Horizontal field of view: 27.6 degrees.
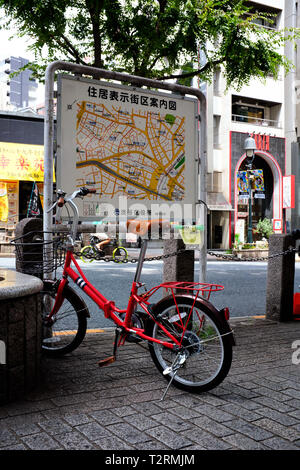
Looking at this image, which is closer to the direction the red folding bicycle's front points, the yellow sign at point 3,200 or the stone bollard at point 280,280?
the yellow sign

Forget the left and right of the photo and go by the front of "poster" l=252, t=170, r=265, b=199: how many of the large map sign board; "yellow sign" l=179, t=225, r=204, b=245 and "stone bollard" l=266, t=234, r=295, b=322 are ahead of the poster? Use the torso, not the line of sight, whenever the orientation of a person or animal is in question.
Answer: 3

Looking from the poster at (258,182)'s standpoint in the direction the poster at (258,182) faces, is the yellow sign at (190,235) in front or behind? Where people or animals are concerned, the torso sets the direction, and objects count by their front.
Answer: in front

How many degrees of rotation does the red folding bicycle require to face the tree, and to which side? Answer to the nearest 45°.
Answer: approximately 45° to its right

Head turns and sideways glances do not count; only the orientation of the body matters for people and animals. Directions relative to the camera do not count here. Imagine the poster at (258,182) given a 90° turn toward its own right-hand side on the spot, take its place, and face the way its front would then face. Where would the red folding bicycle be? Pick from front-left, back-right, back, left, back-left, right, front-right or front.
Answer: left

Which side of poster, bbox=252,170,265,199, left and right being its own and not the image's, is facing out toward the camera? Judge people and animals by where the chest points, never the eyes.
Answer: front

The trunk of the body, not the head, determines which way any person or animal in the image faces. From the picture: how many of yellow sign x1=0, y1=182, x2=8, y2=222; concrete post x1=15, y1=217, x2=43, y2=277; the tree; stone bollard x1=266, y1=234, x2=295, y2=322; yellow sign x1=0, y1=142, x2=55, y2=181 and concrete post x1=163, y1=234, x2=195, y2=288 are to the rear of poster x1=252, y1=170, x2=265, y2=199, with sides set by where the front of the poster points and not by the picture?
0

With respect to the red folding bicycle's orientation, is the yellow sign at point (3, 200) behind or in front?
in front

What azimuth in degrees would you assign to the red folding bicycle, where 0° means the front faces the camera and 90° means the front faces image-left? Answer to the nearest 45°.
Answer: approximately 135°

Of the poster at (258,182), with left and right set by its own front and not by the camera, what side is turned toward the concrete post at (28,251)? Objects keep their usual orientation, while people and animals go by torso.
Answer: front
